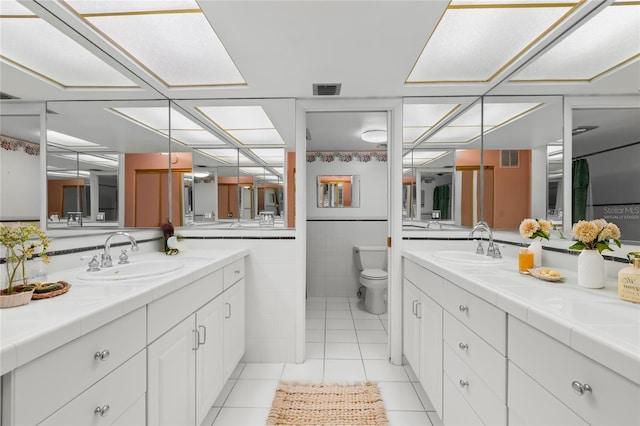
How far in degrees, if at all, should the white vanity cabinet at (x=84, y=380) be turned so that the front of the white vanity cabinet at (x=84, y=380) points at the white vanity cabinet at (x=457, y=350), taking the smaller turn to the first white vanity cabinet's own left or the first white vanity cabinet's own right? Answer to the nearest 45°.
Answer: approximately 45° to the first white vanity cabinet's own left

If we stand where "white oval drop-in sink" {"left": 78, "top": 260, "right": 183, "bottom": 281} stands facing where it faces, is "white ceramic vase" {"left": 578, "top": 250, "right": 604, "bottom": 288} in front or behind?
in front

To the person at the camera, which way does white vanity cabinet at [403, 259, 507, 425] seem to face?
facing the viewer and to the left of the viewer

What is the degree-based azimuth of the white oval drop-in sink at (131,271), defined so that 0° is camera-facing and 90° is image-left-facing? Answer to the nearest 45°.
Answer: approximately 315°

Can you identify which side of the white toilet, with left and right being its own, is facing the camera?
front

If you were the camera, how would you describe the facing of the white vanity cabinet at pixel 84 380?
facing the viewer and to the right of the viewer

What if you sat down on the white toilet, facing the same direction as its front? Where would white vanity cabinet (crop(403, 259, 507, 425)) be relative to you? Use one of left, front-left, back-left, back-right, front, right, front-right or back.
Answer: front

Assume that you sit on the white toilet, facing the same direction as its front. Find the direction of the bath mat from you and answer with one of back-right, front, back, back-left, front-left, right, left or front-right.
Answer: front
